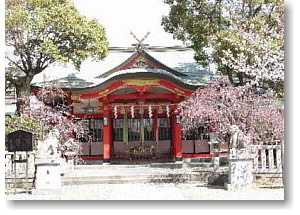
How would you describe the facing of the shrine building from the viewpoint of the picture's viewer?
facing the viewer

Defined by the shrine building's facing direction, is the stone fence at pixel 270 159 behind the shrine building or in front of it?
in front

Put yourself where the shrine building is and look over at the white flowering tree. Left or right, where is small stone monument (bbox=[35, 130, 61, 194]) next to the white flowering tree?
right

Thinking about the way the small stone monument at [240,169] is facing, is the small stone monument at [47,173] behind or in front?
in front

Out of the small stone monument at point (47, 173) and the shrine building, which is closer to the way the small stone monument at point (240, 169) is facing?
the small stone monument

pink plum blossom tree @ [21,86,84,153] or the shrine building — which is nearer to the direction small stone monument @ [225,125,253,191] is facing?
the pink plum blossom tree
